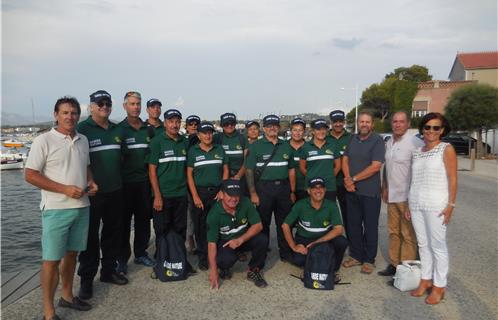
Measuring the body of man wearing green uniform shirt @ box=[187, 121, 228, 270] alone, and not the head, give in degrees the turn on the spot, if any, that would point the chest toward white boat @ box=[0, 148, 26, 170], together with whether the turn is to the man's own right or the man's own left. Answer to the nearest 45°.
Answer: approximately 135° to the man's own right

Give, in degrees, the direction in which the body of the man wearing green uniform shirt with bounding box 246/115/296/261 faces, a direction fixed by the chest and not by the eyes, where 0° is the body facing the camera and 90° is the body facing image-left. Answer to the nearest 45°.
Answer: approximately 0°

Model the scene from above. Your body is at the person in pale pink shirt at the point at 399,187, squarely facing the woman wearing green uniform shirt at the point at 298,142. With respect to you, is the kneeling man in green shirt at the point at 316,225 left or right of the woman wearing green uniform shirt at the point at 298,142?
left

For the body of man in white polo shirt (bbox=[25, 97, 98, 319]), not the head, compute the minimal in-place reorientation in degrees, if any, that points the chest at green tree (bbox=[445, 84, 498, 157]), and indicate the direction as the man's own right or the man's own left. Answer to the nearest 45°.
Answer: approximately 90° to the man's own left

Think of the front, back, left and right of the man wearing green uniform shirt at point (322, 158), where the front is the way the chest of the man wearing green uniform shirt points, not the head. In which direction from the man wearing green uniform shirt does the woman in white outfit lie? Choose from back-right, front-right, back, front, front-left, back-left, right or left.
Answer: front-left

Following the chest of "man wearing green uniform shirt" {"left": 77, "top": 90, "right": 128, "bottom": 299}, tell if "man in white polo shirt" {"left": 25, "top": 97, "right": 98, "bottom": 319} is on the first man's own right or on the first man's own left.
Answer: on the first man's own right

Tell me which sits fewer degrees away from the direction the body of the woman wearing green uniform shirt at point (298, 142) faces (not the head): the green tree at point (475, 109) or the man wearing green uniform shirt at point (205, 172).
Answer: the man wearing green uniform shirt

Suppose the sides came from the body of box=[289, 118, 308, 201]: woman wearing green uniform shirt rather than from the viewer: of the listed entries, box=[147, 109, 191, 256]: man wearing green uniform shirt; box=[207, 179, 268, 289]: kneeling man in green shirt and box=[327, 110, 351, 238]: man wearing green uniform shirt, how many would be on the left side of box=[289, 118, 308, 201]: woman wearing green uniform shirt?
1

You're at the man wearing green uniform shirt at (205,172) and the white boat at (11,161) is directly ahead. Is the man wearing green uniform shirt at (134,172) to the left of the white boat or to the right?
left

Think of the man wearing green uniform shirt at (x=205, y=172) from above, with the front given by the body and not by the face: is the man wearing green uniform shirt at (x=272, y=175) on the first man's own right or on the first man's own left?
on the first man's own left

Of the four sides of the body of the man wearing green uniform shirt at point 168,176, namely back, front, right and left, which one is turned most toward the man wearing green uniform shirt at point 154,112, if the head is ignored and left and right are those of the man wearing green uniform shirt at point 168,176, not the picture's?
back

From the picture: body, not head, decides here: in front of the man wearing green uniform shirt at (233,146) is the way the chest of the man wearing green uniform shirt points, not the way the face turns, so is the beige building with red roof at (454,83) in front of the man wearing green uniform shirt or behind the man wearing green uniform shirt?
behind

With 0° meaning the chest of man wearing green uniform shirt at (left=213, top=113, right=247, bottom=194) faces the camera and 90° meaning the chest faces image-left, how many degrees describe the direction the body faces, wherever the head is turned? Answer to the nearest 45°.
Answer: approximately 0°

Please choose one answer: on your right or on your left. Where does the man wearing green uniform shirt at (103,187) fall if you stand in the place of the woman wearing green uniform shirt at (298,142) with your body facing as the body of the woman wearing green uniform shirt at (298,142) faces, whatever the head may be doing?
on your right
